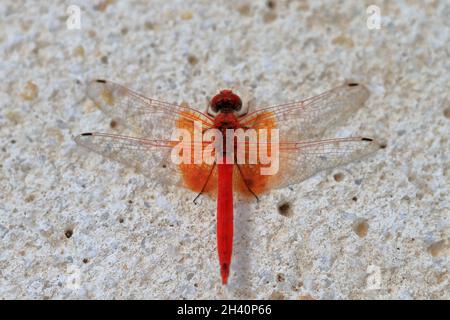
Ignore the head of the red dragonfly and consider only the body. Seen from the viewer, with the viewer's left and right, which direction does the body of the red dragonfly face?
facing away from the viewer
